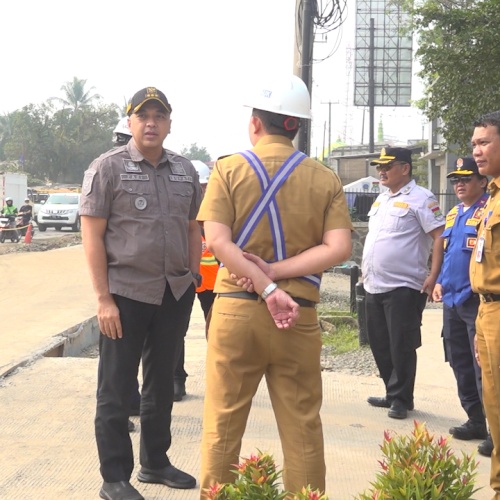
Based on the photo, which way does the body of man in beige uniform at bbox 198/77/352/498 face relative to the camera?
away from the camera

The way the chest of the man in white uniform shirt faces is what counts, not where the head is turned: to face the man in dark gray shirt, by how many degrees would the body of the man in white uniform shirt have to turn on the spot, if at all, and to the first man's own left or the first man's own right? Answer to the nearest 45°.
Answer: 0° — they already face them

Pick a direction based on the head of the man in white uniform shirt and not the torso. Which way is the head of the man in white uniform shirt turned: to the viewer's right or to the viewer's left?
to the viewer's left

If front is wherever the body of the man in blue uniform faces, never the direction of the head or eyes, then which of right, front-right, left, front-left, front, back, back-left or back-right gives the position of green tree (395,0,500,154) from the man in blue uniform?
back-right

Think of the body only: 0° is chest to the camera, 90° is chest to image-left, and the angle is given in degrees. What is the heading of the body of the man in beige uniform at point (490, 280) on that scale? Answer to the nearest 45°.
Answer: approximately 45°

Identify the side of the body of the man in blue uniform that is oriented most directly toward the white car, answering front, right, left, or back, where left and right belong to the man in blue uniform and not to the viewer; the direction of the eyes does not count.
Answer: right

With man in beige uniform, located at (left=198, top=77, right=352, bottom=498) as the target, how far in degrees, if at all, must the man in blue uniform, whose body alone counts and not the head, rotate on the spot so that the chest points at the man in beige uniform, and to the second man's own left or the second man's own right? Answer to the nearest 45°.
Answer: approximately 45° to the second man's own left

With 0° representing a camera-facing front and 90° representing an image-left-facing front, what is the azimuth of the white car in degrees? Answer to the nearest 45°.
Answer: approximately 45°

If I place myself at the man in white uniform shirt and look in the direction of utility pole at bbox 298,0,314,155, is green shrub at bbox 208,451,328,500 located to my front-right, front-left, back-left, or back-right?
back-left

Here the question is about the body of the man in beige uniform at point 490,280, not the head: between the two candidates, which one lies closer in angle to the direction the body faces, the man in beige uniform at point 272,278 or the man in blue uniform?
the man in beige uniform

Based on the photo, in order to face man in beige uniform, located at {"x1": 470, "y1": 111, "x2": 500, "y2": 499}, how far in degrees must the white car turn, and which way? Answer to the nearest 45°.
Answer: approximately 45° to its left

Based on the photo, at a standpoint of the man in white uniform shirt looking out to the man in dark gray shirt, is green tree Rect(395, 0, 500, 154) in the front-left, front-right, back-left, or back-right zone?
back-right
